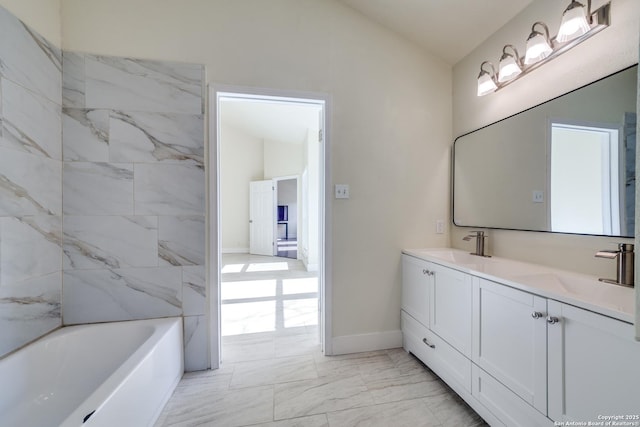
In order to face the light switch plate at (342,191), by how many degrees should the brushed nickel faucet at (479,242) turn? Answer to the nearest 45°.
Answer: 0° — it already faces it

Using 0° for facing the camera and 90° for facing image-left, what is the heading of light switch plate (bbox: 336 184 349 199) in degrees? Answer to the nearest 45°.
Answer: approximately 0°

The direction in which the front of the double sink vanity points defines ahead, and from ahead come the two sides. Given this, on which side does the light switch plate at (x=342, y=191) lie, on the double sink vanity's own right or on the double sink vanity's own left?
on the double sink vanity's own right

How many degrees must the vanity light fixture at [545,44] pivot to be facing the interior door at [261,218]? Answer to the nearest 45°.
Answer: approximately 45° to its right

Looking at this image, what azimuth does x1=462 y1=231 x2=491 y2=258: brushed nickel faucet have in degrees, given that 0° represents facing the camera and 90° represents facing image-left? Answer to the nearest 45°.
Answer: approximately 45°

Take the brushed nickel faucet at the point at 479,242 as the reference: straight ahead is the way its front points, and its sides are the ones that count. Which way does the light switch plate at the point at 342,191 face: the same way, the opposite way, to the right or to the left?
to the left

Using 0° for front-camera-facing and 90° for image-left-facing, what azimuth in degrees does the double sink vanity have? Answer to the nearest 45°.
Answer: approximately 45°

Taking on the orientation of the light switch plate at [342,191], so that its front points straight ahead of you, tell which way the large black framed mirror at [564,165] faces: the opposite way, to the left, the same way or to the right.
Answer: to the right
